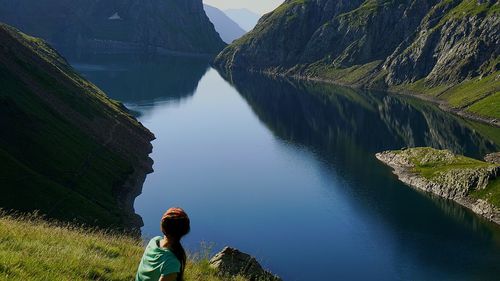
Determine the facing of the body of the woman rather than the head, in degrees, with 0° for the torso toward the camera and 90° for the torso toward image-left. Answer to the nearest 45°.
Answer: approximately 225°

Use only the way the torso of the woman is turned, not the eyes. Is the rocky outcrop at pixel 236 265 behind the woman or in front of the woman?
in front

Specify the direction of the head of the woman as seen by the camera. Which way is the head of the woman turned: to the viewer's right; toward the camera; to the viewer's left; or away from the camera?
away from the camera
